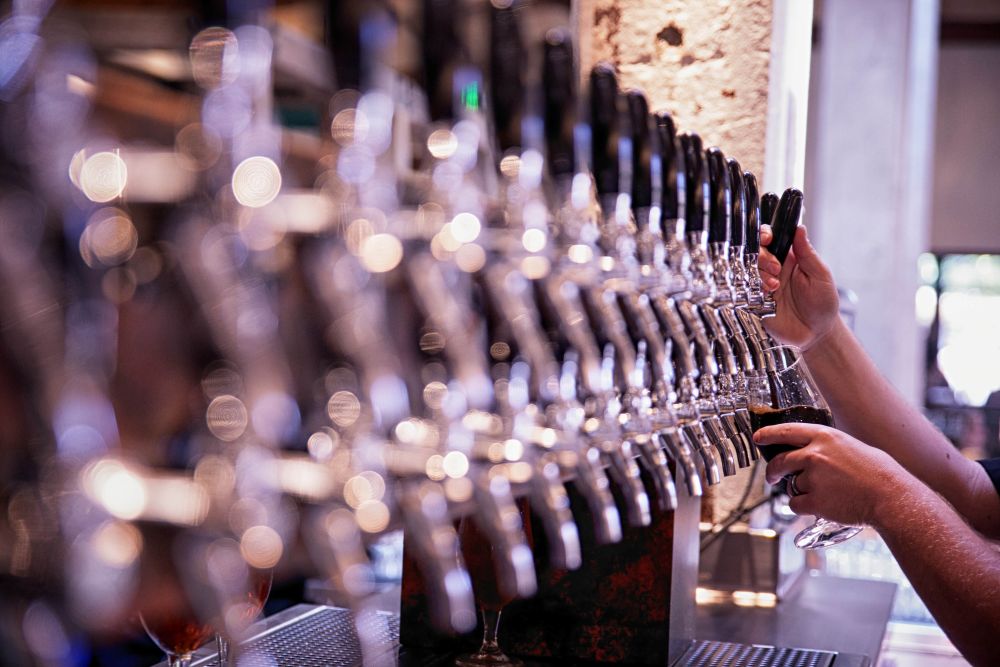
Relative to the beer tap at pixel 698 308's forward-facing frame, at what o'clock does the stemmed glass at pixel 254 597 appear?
The stemmed glass is roughly at 5 o'clock from the beer tap.

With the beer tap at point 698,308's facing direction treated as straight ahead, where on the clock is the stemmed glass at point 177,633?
The stemmed glass is roughly at 5 o'clock from the beer tap.

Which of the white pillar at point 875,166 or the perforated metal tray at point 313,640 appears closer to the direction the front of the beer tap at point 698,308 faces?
the white pillar

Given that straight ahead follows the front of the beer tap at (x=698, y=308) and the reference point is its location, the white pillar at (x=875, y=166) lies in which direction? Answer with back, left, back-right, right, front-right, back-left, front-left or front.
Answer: left

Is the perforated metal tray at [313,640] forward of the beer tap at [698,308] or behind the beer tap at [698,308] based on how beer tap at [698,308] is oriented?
behind

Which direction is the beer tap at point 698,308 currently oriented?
to the viewer's right
